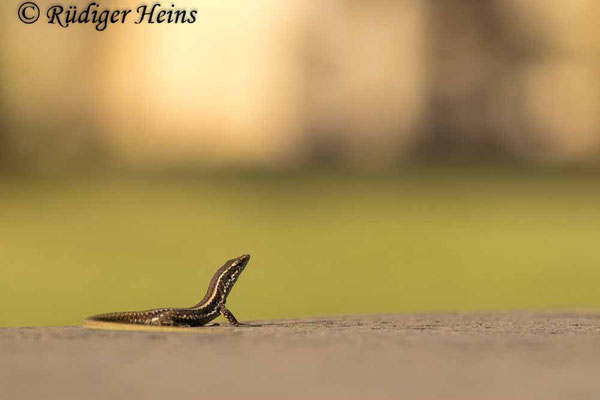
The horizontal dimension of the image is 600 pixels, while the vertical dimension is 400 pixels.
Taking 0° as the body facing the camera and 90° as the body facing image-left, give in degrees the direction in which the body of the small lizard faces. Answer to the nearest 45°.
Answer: approximately 270°
